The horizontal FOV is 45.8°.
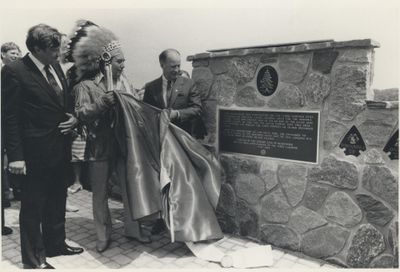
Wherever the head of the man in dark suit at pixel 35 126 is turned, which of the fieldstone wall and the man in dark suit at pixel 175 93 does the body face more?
the fieldstone wall

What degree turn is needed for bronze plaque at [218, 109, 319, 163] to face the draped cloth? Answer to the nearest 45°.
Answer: approximately 45° to its right

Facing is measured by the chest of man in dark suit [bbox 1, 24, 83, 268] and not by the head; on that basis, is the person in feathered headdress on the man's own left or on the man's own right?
on the man's own left

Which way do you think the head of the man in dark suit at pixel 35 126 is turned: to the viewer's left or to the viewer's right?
to the viewer's right

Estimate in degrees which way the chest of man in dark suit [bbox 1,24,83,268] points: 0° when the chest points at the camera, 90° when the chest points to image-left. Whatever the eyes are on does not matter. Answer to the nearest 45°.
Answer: approximately 315°

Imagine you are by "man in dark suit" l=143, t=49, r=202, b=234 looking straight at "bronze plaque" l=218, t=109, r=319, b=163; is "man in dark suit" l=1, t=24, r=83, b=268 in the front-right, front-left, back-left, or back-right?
back-right

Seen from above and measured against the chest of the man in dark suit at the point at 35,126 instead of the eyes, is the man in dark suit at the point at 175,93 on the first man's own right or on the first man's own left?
on the first man's own left

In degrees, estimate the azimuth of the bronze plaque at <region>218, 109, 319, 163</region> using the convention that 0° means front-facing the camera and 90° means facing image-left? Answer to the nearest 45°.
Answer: approximately 45°
